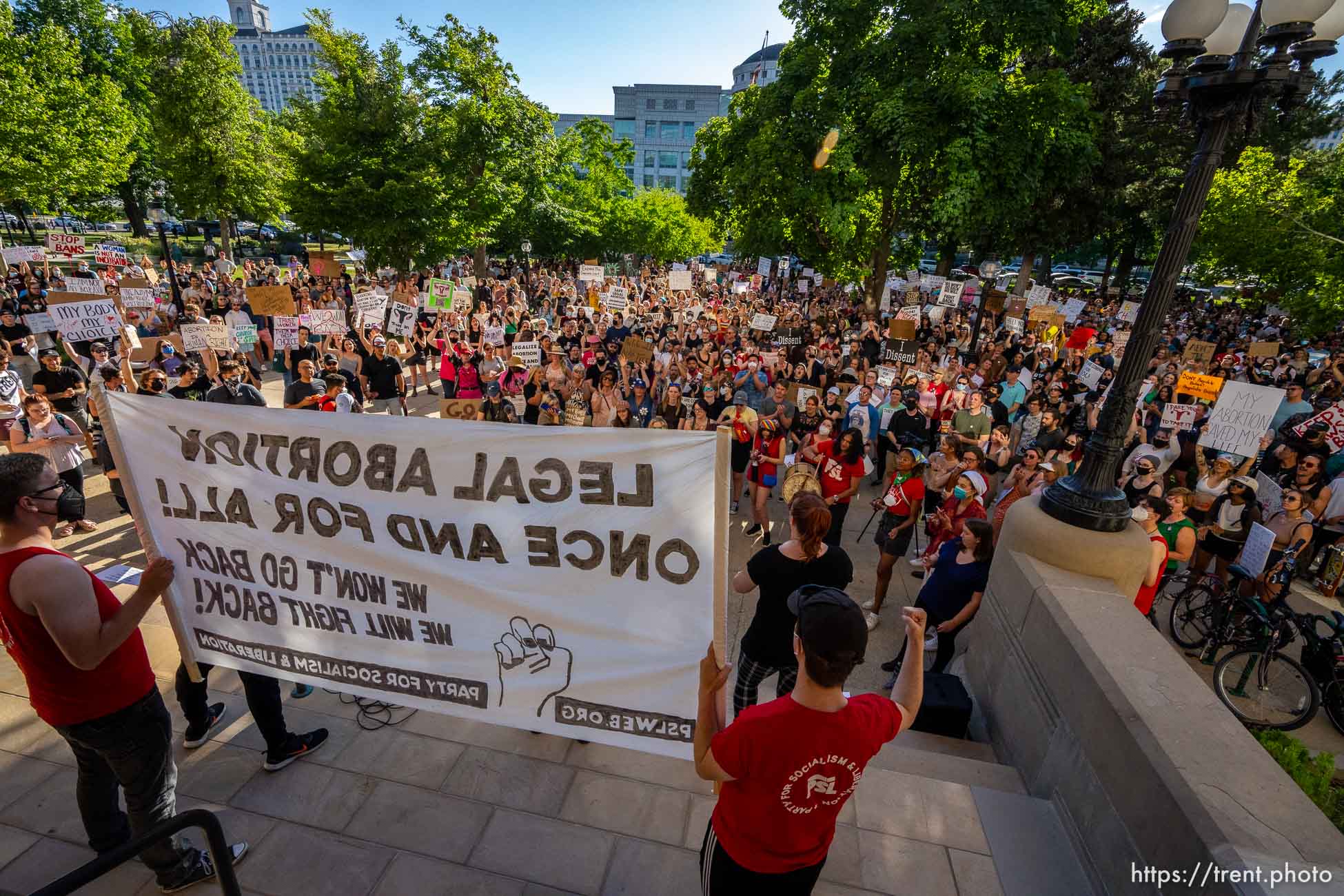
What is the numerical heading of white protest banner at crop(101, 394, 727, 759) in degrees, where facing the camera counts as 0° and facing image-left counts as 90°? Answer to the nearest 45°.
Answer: approximately 225°

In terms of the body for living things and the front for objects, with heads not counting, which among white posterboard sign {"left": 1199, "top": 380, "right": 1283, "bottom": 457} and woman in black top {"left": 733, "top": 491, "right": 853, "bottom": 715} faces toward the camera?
the white posterboard sign

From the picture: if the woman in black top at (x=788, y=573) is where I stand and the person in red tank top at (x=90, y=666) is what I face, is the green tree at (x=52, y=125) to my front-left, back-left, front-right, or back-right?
front-right

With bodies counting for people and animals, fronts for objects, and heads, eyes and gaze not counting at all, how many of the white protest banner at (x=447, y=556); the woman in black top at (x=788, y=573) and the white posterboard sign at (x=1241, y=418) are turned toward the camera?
1

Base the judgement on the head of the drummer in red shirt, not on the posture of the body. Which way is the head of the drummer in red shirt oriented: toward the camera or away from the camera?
toward the camera

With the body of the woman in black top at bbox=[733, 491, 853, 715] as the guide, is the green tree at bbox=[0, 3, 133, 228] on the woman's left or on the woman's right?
on the woman's left

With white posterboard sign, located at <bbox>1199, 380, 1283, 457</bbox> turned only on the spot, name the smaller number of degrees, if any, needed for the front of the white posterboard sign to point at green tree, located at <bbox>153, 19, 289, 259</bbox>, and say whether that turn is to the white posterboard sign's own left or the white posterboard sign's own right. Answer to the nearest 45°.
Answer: approximately 90° to the white posterboard sign's own right

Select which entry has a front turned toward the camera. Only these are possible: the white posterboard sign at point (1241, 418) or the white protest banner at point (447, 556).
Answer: the white posterboard sign

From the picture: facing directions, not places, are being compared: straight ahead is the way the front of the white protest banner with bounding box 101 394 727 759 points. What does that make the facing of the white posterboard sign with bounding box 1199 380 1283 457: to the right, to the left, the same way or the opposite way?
the opposite way

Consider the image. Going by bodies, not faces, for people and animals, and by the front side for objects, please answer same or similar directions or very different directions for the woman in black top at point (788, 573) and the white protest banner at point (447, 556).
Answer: same or similar directions

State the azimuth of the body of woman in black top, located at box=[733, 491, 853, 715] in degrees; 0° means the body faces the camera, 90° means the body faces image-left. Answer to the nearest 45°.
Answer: approximately 180°

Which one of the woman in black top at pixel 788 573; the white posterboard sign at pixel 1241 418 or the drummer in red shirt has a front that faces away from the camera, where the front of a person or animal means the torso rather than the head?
the woman in black top

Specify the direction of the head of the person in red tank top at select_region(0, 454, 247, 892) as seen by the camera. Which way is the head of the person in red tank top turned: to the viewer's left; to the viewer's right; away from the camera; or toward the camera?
to the viewer's right

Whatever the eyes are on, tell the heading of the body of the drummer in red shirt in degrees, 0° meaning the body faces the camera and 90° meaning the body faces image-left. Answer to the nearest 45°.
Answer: approximately 45°

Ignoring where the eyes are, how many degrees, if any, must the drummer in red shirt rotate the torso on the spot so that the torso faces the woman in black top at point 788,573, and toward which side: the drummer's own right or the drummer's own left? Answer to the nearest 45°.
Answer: approximately 45° to the drummer's own left

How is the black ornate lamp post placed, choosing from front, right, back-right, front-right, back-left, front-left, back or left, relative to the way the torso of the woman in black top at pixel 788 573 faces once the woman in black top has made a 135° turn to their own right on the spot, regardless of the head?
left

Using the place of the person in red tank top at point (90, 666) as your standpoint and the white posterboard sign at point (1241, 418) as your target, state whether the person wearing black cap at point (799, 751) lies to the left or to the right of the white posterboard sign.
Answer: right

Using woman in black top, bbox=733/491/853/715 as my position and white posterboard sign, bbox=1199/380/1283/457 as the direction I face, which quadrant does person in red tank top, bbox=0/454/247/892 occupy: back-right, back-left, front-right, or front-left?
back-left
